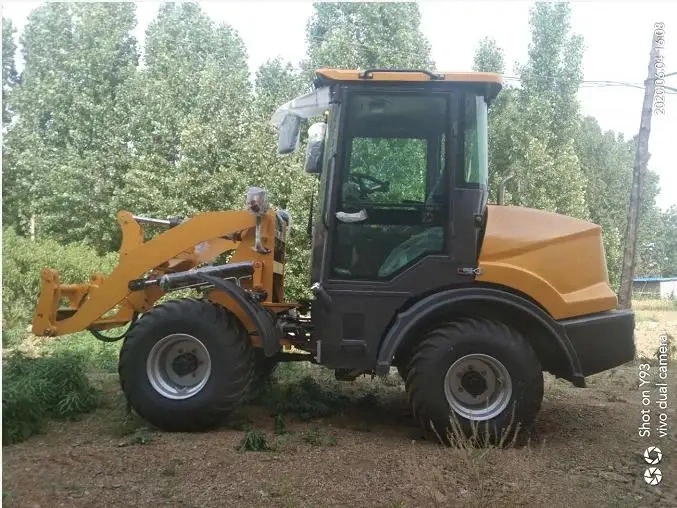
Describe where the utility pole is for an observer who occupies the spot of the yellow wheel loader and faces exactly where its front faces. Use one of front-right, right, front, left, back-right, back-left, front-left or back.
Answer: back

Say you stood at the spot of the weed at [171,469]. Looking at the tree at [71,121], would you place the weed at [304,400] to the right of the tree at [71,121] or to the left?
right

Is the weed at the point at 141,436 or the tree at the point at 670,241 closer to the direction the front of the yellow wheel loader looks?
the weed

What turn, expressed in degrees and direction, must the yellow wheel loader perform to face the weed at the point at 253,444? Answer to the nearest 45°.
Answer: approximately 45° to its left

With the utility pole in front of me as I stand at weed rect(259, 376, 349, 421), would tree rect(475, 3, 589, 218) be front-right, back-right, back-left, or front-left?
front-left

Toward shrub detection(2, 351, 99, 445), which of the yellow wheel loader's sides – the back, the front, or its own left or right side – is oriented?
front

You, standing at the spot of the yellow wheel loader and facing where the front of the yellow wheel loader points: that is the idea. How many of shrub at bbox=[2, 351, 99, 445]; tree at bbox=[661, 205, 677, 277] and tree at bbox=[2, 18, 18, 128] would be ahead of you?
2

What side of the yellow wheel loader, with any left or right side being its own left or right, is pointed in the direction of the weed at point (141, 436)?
front

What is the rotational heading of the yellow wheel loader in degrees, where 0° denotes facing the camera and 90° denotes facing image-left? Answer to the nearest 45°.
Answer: approximately 90°

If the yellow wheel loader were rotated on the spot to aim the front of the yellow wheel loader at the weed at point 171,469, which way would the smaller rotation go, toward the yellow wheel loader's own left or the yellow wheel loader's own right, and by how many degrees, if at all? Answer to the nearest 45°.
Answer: approximately 45° to the yellow wheel loader's own left
